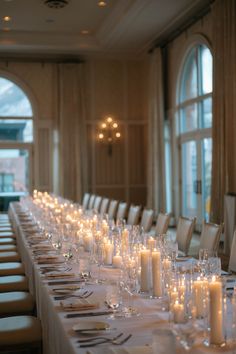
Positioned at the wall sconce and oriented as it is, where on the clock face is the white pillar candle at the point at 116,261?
The white pillar candle is roughly at 12 o'clock from the wall sconce.

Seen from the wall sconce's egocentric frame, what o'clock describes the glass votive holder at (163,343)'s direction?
The glass votive holder is roughly at 12 o'clock from the wall sconce.

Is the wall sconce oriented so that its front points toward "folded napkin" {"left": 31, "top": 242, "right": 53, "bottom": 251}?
yes

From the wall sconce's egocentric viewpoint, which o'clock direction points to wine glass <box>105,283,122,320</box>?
The wine glass is roughly at 12 o'clock from the wall sconce.

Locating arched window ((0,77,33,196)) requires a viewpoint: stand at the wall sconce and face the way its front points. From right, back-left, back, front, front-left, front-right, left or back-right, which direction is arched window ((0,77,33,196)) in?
right

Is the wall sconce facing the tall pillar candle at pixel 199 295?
yes

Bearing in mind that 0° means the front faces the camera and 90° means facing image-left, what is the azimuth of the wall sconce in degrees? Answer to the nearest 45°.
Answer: approximately 0°

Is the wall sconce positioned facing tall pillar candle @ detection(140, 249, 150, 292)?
yes

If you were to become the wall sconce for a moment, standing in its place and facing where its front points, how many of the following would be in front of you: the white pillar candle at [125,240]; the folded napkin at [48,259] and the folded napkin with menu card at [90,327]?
3

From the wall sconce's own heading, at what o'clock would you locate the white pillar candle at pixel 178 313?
The white pillar candle is roughly at 12 o'clock from the wall sconce.

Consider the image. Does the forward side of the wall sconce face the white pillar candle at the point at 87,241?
yes

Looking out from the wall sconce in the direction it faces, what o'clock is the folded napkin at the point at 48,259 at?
The folded napkin is roughly at 12 o'clock from the wall sconce.
